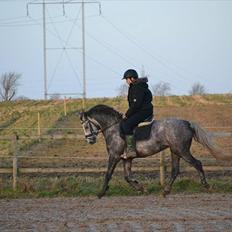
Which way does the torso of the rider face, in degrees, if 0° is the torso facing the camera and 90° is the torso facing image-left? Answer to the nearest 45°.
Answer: approximately 90°

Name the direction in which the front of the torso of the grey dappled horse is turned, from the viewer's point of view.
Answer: to the viewer's left

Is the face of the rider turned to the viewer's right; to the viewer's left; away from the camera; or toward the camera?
to the viewer's left
